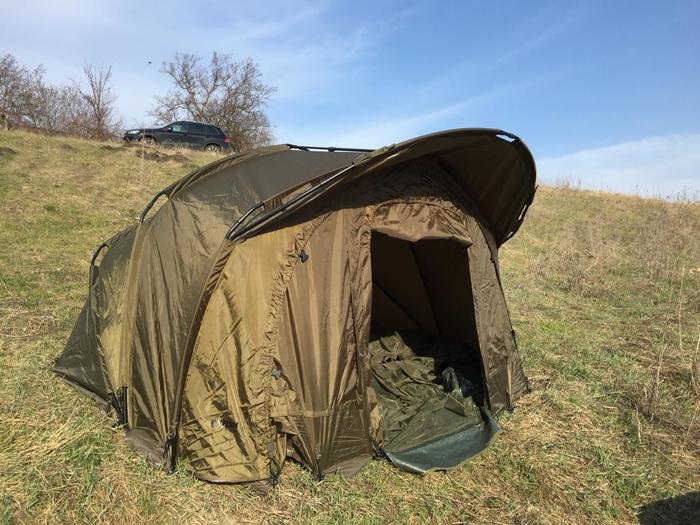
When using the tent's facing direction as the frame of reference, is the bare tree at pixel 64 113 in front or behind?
behind

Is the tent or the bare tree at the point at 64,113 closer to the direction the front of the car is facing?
the bare tree

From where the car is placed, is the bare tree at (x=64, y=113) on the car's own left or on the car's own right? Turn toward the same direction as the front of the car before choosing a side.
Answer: on the car's own right

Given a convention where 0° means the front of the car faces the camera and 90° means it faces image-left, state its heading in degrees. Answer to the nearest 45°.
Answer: approximately 90°

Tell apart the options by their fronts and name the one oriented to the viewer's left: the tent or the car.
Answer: the car

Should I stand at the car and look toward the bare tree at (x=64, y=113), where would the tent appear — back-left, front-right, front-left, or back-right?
back-left

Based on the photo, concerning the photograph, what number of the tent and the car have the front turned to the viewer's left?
1

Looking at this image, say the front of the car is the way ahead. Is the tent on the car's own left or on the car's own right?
on the car's own left
